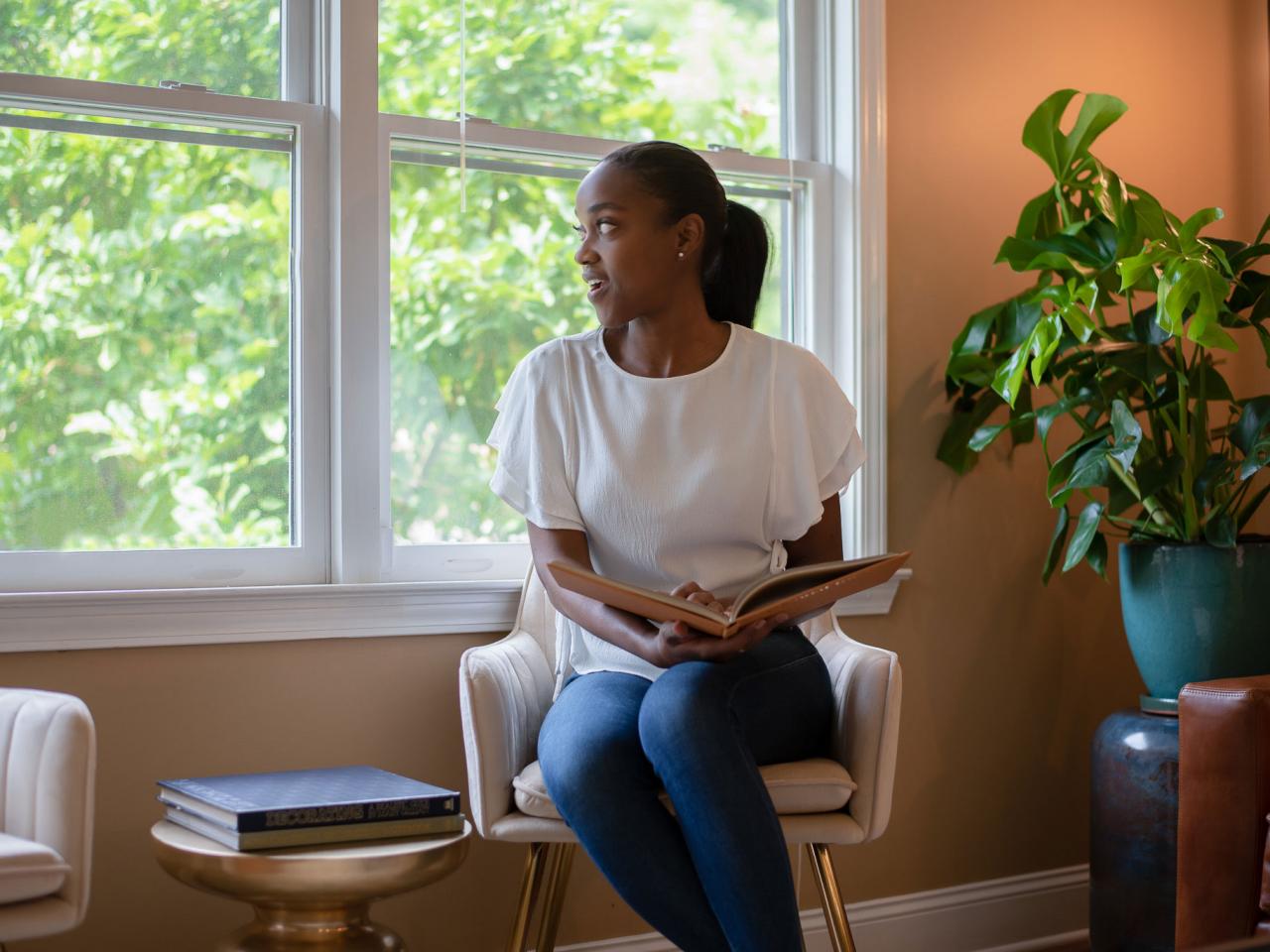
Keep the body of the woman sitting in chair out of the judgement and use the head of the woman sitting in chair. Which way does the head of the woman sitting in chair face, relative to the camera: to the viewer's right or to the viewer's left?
to the viewer's left

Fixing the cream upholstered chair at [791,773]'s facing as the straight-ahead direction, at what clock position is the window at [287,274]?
The window is roughly at 4 o'clock from the cream upholstered chair.

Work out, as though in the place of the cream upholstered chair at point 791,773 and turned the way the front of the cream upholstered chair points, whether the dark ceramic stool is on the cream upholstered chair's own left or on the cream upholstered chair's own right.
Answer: on the cream upholstered chair's own left

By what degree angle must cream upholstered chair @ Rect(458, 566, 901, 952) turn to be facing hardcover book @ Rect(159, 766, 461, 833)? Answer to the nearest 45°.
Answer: approximately 45° to its right

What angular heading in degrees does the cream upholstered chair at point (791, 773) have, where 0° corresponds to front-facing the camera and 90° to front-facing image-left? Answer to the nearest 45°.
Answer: approximately 0°

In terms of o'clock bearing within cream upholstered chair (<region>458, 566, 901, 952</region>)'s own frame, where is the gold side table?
The gold side table is roughly at 2 o'clock from the cream upholstered chair.

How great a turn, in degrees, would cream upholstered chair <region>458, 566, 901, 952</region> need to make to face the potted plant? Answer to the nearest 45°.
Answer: approximately 135° to its left

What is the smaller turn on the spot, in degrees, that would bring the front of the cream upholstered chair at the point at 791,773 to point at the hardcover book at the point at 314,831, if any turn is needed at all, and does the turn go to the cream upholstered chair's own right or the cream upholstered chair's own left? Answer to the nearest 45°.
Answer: approximately 45° to the cream upholstered chair's own right

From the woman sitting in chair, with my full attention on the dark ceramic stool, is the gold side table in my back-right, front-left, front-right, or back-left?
back-right

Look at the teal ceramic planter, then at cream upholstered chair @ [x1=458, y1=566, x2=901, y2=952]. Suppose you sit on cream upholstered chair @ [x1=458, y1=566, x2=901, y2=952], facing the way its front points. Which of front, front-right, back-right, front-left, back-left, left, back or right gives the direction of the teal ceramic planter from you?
back-left
